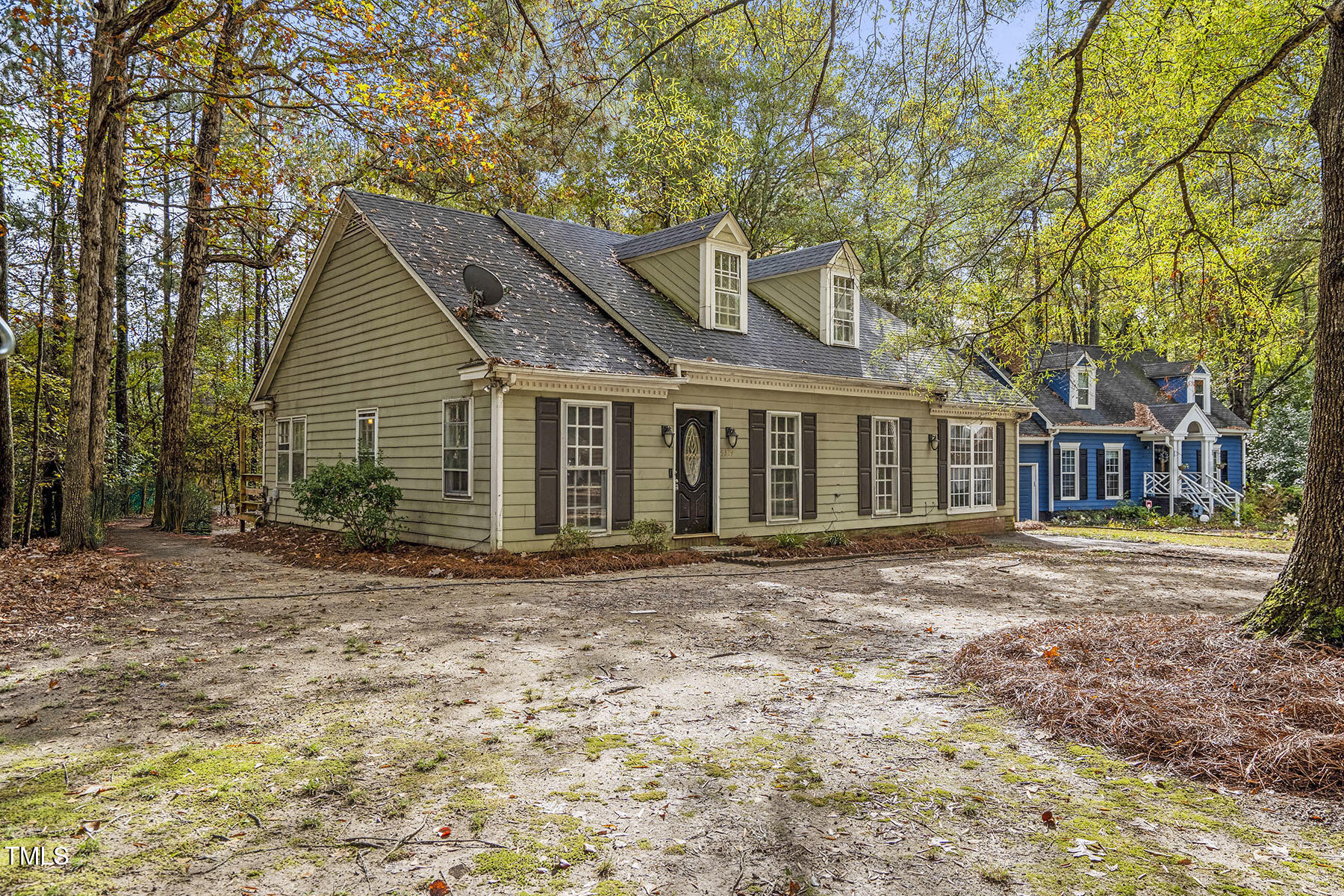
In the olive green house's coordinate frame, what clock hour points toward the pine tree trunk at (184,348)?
The pine tree trunk is roughly at 5 o'clock from the olive green house.

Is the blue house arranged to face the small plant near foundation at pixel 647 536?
no

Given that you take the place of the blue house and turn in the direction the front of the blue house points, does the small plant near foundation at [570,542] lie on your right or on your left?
on your right

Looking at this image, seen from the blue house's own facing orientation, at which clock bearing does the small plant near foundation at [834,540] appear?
The small plant near foundation is roughly at 2 o'clock from the blue house.

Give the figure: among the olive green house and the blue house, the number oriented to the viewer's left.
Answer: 0

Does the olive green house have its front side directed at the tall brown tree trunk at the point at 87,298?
no

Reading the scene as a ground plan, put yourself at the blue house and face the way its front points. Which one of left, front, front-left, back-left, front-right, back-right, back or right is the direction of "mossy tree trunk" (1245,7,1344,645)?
front-right

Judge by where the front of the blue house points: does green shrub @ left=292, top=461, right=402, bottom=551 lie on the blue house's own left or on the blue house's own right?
on the blue house's own right

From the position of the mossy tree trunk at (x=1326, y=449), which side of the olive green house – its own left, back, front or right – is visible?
front

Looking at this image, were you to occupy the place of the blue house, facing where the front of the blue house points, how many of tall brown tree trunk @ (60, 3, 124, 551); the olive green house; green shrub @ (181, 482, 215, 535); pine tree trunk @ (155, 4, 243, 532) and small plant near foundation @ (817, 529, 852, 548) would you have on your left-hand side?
0

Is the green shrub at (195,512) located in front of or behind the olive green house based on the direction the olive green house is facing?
behind

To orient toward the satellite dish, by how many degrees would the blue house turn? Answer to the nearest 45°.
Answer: approximately 45° to its right

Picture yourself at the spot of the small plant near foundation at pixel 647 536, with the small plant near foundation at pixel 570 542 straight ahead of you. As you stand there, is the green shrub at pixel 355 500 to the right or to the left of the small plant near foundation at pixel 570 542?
right
